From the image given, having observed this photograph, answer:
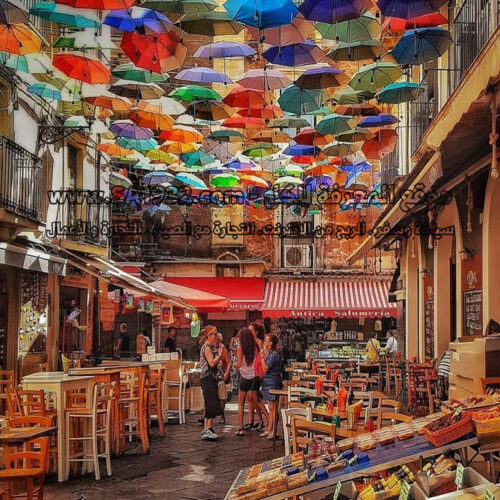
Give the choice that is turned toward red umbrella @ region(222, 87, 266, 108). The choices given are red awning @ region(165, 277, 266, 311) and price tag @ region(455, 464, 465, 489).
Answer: the red awning

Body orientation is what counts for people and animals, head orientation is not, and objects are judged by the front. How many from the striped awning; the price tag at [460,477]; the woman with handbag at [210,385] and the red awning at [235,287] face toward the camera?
3

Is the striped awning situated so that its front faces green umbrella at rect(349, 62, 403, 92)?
yes

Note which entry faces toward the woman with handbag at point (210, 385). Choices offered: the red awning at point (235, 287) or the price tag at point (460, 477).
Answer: the red awning

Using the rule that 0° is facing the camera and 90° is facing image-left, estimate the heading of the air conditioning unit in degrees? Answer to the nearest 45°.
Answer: approximately 0°

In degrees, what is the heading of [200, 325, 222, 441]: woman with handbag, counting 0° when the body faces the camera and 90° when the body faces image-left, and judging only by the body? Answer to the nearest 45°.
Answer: approximately 270°

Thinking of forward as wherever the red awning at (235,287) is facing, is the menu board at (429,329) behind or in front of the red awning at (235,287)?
in front

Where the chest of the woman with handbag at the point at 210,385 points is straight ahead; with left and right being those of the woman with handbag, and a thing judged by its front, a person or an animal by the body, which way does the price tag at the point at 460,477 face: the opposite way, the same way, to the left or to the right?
to the right
